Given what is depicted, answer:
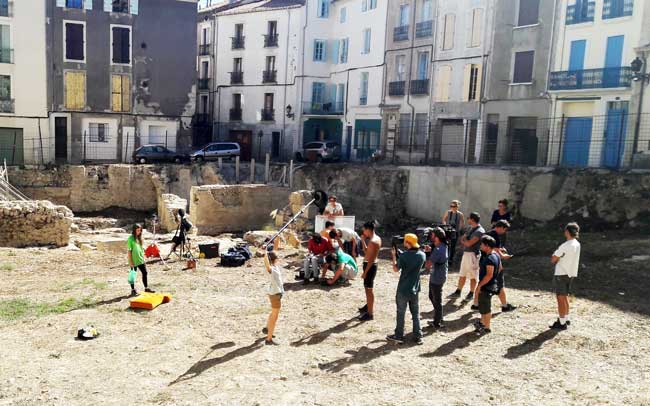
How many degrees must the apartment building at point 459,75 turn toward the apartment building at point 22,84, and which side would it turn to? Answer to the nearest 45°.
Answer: approximately 90° to its right

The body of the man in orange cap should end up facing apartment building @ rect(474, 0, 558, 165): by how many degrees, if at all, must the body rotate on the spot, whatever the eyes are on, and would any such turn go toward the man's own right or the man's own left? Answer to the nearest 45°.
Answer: approximately 45° to the man's own right

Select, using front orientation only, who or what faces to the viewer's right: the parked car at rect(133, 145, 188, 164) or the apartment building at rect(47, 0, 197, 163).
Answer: the parked car

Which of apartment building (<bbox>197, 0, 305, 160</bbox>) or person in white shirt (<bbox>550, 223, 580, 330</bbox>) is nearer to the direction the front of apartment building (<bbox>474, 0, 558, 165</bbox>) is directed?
the person in white shirt

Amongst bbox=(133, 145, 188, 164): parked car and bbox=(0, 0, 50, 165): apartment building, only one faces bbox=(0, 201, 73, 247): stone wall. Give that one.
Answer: the apartment building

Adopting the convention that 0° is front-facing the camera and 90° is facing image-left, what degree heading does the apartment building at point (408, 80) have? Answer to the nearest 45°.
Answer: approximately 0°

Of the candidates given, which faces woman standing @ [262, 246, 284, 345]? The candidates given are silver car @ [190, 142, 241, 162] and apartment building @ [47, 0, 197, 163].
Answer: the apartment building

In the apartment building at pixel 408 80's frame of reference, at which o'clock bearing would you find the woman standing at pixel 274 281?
The woman standing is roughly at 12 o'clock from the apartment building.

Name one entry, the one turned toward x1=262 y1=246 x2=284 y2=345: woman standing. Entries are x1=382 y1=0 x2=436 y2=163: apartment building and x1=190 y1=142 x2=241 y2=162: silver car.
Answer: the apartment building

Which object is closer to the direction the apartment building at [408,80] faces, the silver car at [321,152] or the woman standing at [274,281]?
the woman standing

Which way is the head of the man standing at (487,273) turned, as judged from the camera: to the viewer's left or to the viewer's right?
to the viewer's left
